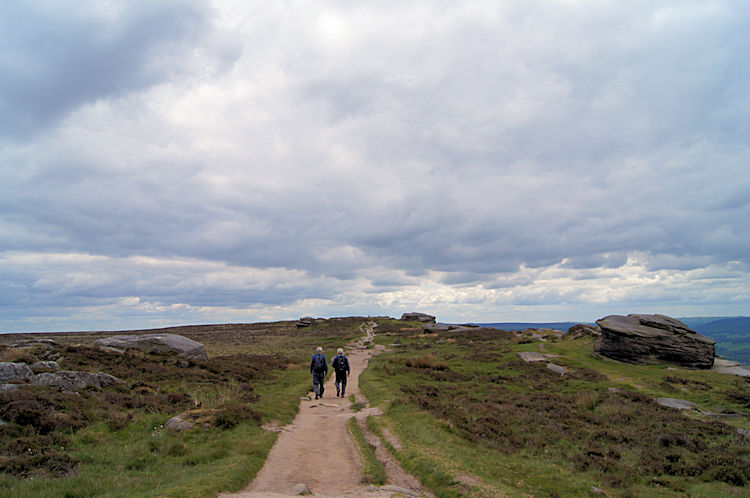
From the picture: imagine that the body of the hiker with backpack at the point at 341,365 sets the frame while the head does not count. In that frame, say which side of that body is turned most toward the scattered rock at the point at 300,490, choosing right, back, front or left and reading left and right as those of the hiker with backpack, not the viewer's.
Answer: back

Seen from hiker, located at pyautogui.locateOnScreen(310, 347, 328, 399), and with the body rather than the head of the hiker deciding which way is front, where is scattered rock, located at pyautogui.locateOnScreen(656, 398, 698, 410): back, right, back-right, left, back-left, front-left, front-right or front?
right

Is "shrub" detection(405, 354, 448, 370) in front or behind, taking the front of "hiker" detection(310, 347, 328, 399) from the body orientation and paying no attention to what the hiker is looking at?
in front

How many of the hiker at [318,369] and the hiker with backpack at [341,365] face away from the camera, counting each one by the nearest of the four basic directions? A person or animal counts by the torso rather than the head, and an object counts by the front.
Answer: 2

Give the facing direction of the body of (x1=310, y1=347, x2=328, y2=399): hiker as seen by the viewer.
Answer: away from the camera

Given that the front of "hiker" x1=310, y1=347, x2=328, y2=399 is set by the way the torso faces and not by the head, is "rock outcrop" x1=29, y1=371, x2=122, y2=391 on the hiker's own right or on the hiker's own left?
on the hiker's own left

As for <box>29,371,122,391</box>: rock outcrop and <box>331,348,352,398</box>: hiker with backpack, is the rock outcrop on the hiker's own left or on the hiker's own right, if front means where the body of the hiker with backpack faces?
on the hiker's own left

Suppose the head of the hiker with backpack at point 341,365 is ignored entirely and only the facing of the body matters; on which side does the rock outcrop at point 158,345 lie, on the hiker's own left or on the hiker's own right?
on the hiker's own left

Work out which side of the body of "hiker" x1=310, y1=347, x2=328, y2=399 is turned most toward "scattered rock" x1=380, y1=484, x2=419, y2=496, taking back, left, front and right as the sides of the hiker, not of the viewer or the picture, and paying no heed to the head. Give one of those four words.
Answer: back

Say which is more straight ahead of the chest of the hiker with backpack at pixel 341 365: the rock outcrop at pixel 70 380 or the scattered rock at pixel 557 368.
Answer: the scattered rock

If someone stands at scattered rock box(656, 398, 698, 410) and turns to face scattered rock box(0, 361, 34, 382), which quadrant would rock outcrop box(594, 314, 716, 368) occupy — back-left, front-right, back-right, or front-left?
back-right

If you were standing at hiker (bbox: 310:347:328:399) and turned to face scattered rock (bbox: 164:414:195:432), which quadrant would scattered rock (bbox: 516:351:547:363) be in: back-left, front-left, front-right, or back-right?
back-left

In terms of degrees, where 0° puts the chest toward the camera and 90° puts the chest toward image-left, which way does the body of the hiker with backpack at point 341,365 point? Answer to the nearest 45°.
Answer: approximately 180°

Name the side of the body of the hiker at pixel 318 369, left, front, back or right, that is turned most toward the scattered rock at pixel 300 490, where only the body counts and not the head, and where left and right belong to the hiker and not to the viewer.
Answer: back
